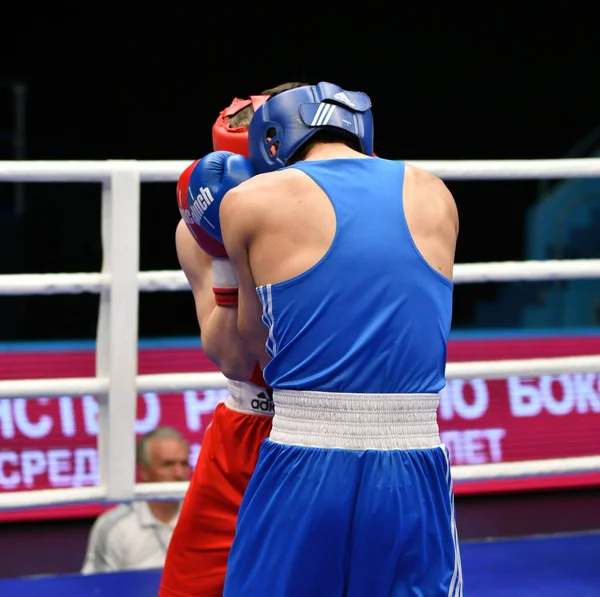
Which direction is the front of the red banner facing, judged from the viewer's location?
facing the viewer

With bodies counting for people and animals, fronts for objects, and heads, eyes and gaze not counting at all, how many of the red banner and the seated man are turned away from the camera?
0

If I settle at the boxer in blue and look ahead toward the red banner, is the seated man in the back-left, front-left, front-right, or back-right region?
front-left

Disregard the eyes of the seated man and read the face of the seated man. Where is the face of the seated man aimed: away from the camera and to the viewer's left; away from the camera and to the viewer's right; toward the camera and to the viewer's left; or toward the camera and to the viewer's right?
toward the camera and to the viewer's right

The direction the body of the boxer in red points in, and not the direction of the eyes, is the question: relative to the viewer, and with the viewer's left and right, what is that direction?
facing the viewer and to the right of the viewer

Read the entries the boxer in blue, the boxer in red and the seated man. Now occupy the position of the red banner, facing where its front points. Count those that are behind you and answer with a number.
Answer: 0

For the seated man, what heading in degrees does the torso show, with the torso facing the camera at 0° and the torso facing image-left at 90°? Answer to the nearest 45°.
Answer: approximately 315°

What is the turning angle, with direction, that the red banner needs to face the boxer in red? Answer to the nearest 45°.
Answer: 0° — it already faces them

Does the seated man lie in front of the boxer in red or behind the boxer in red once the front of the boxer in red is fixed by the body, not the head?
behind

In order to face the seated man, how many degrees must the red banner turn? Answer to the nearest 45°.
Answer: approximately 45° to its right

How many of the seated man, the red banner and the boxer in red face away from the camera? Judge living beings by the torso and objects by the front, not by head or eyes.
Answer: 0

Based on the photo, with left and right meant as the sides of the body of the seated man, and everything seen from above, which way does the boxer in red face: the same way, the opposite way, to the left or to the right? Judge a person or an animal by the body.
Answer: the same way

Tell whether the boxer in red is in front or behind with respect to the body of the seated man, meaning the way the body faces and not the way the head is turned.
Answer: in front

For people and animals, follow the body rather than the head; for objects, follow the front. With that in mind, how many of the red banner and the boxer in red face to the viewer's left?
0
